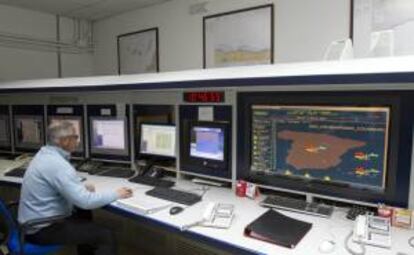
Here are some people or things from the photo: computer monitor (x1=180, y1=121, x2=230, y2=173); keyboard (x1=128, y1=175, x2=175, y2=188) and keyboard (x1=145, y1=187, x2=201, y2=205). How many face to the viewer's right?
0

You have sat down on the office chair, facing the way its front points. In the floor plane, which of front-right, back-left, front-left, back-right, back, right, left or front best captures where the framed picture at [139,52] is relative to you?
front-left

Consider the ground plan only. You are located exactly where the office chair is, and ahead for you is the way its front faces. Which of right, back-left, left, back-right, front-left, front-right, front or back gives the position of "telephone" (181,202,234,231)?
front-right

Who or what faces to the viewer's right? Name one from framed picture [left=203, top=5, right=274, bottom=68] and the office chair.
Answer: the office chair

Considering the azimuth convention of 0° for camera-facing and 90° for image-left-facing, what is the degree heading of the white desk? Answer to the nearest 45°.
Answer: approximately 45°

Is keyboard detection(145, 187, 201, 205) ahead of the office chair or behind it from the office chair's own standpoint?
ahead

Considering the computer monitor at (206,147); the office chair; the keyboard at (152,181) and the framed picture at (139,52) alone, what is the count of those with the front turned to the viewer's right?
1

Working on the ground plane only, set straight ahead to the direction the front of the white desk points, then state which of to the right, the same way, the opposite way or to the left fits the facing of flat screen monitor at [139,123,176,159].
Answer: the same way

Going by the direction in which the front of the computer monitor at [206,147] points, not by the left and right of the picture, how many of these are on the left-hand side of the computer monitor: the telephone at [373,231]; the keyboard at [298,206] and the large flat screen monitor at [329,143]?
3

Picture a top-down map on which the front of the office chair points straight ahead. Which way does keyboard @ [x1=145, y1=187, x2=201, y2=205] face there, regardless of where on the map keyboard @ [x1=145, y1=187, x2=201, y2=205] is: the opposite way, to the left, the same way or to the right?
the opposite way

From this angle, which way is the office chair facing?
to the viewer's right

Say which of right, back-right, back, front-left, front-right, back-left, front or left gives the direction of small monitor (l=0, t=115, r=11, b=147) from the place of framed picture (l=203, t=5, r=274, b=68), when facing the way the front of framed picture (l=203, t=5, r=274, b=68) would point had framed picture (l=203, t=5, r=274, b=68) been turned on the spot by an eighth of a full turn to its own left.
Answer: right

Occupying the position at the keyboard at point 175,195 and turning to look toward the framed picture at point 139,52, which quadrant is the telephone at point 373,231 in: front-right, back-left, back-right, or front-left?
back-right

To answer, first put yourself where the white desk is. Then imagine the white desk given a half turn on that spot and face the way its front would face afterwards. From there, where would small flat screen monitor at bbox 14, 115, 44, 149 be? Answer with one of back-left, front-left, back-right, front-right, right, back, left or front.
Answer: left

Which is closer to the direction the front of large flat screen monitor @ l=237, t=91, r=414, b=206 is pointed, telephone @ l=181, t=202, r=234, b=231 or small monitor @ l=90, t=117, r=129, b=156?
the telephone

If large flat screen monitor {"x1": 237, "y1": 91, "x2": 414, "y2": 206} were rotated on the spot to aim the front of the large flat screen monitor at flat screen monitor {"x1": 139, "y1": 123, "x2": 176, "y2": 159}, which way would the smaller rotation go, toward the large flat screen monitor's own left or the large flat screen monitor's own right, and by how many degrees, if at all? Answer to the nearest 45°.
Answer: approximately 45° to the large flat screen monitor's own right

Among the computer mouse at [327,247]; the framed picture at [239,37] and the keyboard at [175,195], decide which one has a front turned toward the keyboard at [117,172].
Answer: the framed picture

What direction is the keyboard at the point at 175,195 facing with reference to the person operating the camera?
facing the viewer and to the left of the viewer
